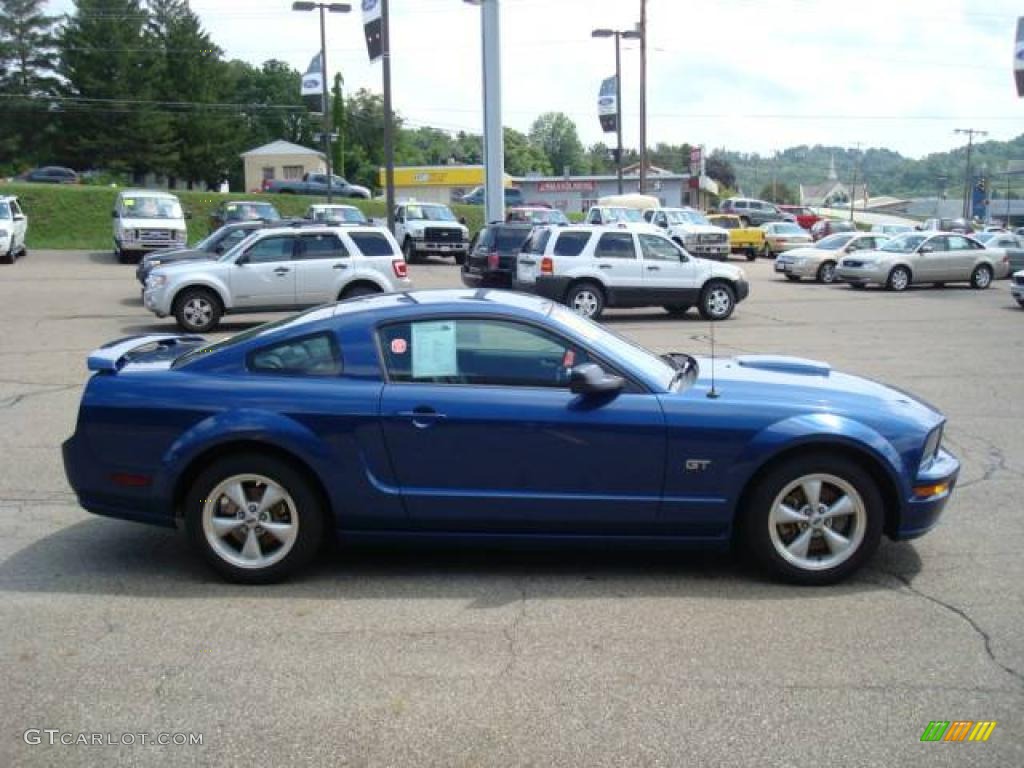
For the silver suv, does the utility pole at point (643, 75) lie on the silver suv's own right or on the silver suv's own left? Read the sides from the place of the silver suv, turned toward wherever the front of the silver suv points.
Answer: on the silver suv's own right

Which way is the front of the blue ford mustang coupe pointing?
to the viewer's right

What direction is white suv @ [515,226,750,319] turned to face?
to the viewer's right

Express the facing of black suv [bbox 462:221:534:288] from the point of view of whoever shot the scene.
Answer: facing away from the viewer and to the right of the viewer

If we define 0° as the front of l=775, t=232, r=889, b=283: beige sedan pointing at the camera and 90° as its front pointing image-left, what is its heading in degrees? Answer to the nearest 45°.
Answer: approximately 45°

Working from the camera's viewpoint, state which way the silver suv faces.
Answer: facing to the left of the viewer

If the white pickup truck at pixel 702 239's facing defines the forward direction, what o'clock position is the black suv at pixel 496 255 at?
The black suv is roughly at 2 o'clock from the white pickup truck.

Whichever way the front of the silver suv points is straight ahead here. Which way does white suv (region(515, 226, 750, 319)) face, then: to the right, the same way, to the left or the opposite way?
the opposite way

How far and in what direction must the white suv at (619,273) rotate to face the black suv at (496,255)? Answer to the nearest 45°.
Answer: approximately 135° to its left

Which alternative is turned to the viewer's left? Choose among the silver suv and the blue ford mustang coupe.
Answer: the silver suv

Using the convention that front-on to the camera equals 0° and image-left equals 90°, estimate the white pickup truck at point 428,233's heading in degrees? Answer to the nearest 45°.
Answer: approximately 315°

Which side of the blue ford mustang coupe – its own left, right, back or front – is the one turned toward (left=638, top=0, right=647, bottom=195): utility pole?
left
